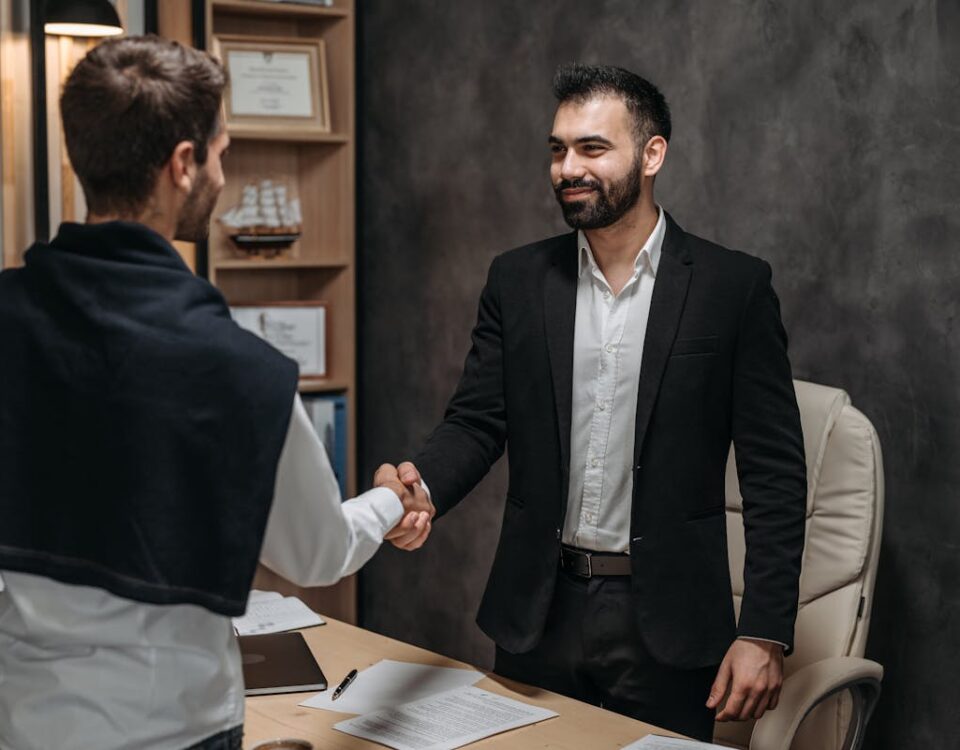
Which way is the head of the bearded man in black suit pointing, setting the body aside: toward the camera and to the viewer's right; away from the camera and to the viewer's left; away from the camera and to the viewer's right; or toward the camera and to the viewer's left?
toward the camera and to the viewer's left

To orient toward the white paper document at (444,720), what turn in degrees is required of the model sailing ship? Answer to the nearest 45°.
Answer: approximately 90° to its left

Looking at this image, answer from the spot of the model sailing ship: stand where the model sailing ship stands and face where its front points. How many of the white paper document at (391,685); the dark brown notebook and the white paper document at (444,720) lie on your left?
3

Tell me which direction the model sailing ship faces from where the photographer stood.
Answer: facing to the left of the viewer

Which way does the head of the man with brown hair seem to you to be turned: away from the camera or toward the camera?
away from the camera

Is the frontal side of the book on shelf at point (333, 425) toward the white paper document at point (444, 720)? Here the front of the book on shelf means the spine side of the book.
yes

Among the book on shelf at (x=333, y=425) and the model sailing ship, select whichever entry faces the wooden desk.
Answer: the book on shelf

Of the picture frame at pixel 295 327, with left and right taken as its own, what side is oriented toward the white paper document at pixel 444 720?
front

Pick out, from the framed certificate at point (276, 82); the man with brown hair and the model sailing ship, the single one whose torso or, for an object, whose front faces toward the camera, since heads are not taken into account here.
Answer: the framed certificate

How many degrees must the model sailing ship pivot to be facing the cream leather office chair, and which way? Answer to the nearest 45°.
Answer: approximately 135° to its left

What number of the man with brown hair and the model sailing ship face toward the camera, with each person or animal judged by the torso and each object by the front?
0

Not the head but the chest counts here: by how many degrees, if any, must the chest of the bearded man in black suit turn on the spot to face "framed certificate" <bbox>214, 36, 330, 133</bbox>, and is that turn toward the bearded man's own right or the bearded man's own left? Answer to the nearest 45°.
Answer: approximately 90° to the bearded man's own right

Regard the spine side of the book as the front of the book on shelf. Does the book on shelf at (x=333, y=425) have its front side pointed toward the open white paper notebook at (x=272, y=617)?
yes

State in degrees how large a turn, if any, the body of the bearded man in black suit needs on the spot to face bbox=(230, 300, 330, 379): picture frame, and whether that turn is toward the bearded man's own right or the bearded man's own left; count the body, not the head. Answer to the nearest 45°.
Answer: approximately 90° to the bearded man's own right
